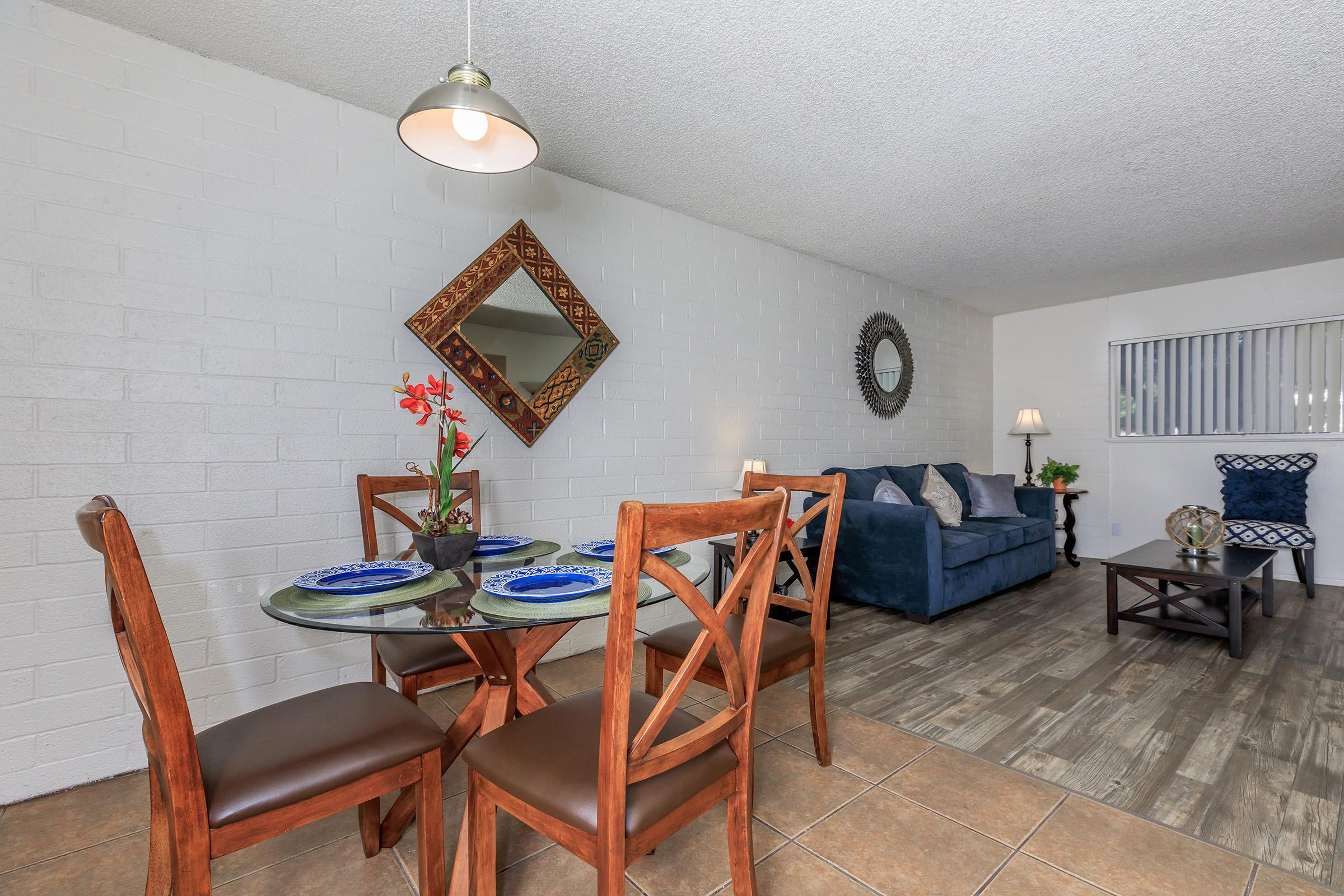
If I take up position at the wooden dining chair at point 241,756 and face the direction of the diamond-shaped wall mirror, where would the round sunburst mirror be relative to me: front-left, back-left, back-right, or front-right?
front-right

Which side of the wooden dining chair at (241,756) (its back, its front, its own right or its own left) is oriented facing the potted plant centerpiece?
front

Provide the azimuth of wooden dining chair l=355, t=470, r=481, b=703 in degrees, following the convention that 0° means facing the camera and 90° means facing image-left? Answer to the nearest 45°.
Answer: approximately 315°

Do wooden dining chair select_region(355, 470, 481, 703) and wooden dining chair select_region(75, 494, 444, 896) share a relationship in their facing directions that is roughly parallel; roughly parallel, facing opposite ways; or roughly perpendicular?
roughly perpendicular

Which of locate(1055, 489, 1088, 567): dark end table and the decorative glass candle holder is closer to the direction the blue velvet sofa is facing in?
the decorative glass candle holder

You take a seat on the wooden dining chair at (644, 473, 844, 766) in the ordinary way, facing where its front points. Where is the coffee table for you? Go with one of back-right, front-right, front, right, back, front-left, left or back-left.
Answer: back

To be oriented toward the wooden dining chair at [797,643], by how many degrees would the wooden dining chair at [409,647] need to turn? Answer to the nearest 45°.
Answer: approximately 45° to its left

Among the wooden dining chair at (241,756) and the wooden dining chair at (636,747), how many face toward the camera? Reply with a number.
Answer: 0

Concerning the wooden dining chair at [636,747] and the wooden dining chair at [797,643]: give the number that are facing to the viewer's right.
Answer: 0

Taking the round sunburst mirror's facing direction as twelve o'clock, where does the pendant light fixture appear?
The pendant light fixture is roughly at 2 o'clock from the round sunburst mirror.

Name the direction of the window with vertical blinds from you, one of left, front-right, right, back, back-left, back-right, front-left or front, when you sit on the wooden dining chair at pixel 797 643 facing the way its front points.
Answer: back

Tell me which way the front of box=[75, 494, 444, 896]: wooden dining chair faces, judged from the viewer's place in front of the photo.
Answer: facing away from the viewer and to the right of the viewer

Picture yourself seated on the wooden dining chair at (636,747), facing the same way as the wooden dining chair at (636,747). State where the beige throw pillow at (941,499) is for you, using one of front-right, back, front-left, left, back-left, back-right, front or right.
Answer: right

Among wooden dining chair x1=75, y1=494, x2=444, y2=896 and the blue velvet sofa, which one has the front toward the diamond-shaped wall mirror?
the wooden dining chair
